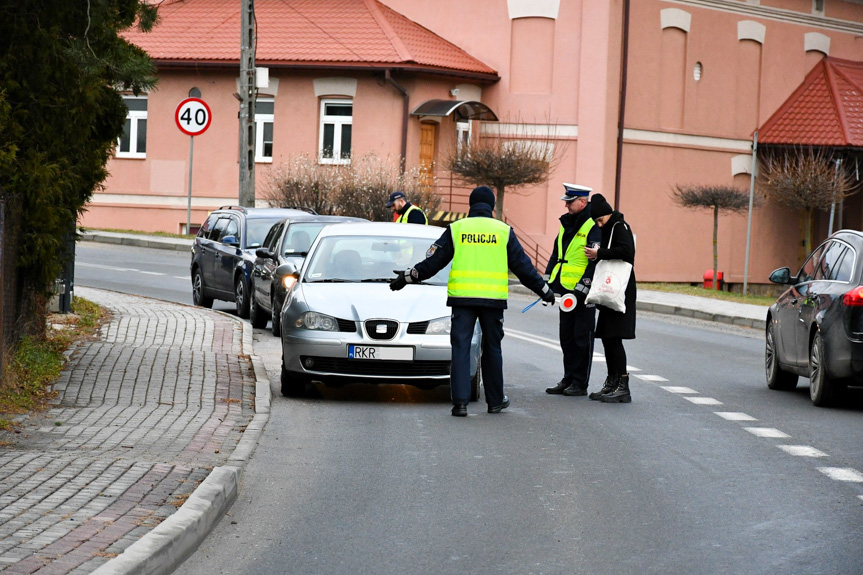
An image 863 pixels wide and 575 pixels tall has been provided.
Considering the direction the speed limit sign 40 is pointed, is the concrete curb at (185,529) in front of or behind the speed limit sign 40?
in front

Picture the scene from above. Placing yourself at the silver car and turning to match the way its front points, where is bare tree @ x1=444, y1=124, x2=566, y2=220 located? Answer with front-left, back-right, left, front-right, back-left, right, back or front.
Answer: back

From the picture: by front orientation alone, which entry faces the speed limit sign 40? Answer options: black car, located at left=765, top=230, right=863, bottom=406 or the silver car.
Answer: the black car

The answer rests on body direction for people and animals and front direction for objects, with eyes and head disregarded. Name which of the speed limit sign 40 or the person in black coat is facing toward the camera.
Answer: the speed limit sign 40

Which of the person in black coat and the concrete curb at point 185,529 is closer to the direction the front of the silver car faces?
the concrete curb

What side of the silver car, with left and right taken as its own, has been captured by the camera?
front

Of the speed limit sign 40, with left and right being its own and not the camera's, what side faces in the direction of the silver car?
front

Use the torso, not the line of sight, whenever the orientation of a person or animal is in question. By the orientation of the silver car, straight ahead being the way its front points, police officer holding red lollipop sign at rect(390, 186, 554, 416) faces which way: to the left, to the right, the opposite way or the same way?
the opposite way

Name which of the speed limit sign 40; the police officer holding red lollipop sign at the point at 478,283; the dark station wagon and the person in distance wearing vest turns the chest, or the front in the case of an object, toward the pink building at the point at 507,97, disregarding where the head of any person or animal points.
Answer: the police officer holding red lollipop sign

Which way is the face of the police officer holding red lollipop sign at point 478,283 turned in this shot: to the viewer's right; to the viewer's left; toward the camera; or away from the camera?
away from the camera

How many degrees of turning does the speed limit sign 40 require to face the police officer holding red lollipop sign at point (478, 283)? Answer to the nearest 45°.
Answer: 0° — it already faces them

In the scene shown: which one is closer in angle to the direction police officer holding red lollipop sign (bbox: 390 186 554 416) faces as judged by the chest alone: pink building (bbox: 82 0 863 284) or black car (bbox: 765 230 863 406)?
the pink building

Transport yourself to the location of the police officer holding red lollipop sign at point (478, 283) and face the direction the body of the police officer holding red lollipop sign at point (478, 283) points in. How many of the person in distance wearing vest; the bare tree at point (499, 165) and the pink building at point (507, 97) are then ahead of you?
3

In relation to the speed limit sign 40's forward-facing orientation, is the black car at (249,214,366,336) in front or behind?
in front

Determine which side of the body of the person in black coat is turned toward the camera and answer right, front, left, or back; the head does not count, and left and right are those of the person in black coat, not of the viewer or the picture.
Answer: left

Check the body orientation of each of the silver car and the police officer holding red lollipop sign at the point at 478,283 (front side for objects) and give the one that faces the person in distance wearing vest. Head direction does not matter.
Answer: the police officer holding red lollipop sign

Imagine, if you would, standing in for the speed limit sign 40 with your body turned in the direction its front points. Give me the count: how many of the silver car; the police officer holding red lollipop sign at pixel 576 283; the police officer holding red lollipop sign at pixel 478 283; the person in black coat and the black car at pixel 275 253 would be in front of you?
5

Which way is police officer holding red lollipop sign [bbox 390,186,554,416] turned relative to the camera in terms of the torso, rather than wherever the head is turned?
away from the camera
